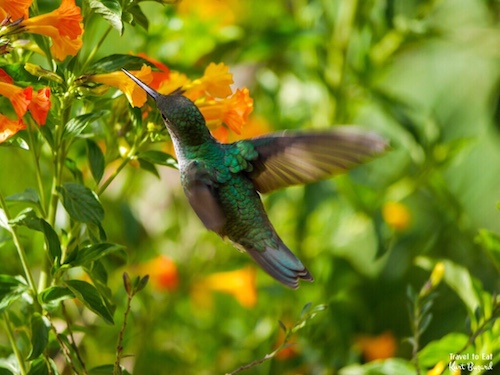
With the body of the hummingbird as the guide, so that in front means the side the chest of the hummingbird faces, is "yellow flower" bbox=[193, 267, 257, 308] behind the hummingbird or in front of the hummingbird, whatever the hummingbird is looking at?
in front

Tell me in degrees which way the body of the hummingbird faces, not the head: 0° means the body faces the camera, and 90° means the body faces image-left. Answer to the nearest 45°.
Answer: approximately 135°
